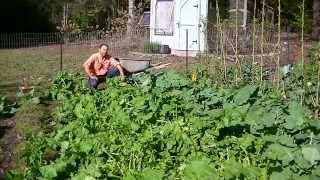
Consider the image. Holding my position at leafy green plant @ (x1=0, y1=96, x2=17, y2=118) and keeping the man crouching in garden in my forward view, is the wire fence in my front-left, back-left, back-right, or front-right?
front-left

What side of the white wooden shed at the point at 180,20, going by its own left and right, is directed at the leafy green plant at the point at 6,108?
front

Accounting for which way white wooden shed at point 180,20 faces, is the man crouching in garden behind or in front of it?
in front

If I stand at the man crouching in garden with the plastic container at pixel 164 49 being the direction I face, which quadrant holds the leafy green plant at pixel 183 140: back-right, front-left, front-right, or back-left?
back-right

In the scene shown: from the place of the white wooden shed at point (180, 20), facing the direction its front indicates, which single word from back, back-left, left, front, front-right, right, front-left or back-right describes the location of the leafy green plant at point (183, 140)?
front

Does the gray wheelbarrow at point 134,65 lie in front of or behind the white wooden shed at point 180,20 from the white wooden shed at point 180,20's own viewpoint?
in front

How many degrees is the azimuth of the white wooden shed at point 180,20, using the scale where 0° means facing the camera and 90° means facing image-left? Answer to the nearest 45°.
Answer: approximately 0°
